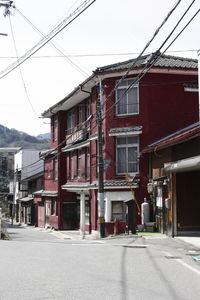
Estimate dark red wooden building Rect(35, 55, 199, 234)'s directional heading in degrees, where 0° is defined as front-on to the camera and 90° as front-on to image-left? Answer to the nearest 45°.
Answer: approximately 45°
